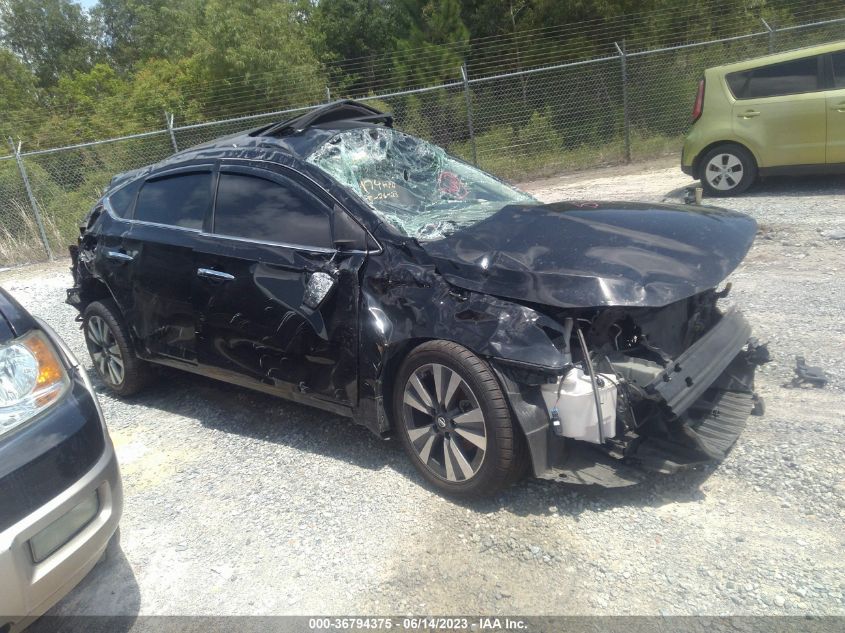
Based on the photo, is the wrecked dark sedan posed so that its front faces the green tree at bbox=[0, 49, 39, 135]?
no

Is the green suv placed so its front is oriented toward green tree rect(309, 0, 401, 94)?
no

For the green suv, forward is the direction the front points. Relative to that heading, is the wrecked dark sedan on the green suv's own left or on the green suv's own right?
on the green suv's own right

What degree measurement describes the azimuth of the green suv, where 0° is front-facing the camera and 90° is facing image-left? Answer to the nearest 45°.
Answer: approximately 270°

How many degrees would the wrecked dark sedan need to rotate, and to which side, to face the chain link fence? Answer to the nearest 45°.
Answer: approximately 135° to its left

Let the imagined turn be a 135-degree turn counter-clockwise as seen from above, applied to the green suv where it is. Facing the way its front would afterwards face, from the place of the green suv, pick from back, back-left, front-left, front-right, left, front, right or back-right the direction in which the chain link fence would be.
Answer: front

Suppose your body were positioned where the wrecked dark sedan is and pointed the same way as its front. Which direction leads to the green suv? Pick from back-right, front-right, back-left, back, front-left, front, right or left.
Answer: left

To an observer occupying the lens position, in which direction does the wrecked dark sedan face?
facing the viewer and to the right of the viewer

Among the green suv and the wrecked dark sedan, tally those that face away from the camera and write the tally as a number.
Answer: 0

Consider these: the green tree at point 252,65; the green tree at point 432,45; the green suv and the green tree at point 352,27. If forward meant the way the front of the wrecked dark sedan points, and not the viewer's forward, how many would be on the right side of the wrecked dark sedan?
0

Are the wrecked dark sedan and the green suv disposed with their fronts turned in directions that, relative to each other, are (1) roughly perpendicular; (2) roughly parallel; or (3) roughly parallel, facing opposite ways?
roughly parallel

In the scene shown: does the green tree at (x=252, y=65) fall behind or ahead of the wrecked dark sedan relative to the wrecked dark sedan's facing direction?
behind

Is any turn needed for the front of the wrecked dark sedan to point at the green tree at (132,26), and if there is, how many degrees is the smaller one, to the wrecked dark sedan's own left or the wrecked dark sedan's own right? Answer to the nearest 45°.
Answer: approximately 135° to the wrecked dark sedan's own left

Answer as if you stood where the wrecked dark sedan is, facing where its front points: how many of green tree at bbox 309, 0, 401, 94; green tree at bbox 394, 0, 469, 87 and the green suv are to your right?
0

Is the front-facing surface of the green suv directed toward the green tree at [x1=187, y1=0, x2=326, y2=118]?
no
